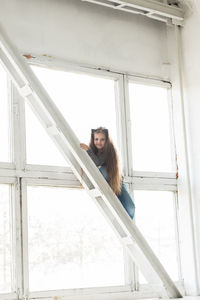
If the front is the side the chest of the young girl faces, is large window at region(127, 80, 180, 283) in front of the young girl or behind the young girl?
behind

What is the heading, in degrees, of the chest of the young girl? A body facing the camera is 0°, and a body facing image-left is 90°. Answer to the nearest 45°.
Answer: approximately 45°
